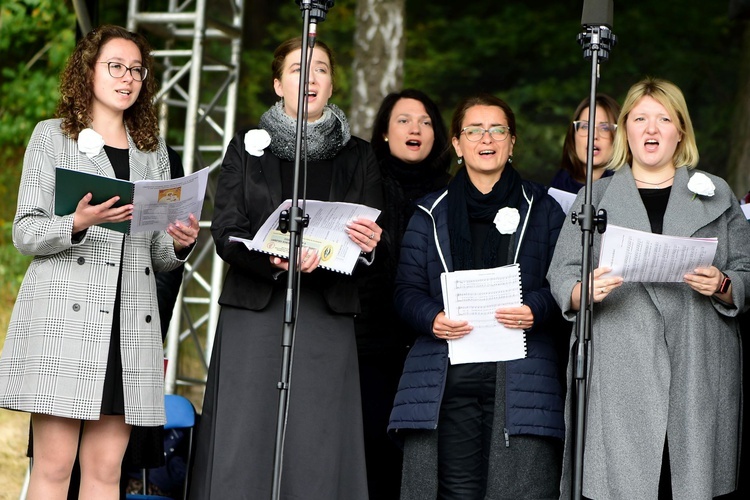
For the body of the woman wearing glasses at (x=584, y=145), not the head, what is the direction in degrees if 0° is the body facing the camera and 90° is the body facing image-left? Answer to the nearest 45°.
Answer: approximately 0°

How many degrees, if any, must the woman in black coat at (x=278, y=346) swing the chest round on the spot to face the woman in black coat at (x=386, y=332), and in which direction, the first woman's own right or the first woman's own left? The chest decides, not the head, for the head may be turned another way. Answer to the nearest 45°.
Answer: approximately 135° to the first woman's own left

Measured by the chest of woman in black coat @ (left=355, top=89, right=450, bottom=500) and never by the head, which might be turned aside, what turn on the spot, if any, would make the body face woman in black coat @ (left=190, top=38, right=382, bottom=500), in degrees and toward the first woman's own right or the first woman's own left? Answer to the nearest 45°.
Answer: approximately 45° to the first woman's own right

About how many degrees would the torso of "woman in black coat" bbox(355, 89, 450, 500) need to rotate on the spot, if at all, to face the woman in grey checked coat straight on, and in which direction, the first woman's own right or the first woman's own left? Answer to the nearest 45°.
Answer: approximately 45° to the first woman's own right

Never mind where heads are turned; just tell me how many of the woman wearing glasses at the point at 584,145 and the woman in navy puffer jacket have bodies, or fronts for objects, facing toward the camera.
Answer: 2

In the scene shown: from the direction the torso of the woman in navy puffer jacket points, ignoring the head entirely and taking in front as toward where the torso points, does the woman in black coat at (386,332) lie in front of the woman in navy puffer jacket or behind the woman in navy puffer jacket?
behind

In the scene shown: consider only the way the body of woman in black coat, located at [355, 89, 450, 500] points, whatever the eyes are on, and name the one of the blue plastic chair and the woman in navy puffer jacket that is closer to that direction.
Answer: the woman in navy puffer jacket
